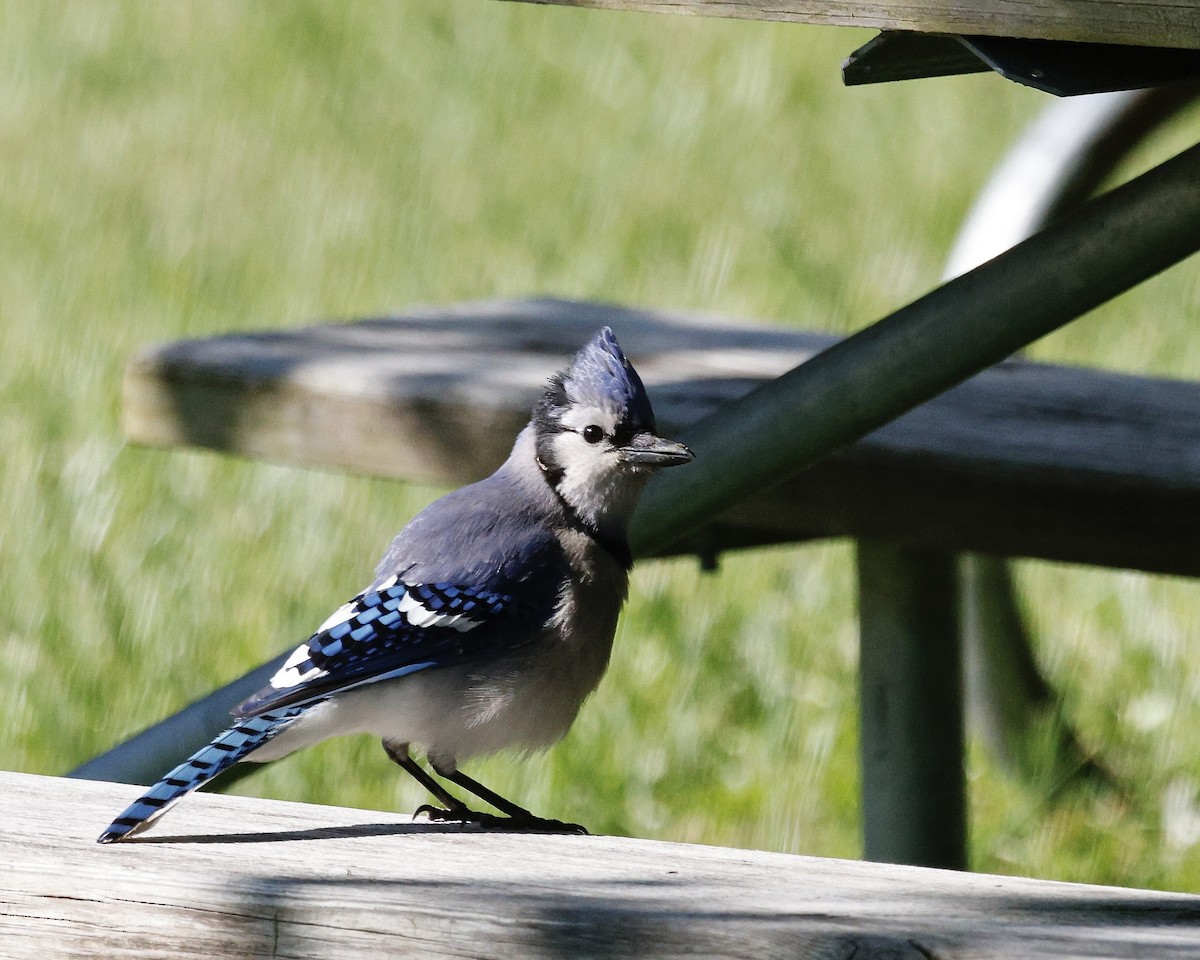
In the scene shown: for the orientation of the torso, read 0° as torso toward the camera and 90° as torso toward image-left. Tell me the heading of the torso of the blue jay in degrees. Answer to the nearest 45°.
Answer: approximately 270°
